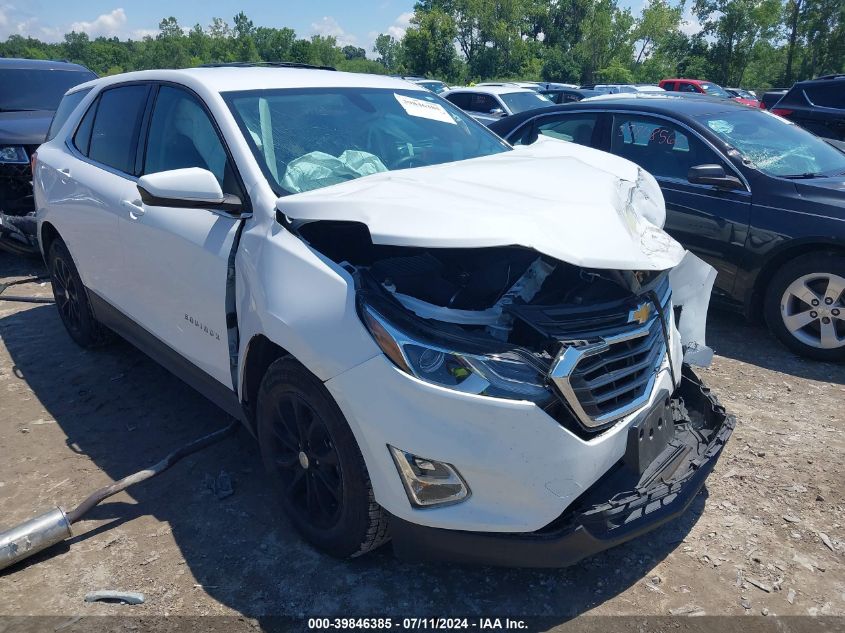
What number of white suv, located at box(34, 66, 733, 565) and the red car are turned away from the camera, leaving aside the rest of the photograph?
0

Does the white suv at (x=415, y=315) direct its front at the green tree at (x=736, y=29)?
no

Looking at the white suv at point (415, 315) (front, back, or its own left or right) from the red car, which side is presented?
left

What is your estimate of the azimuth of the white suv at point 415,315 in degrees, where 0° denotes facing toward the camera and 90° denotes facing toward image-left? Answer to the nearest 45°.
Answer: approximately 315°

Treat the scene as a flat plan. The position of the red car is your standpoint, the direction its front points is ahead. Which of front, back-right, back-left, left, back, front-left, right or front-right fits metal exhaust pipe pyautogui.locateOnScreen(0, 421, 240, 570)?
front-right

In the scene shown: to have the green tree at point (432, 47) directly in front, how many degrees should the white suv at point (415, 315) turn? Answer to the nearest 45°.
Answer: approximately 135° to its left

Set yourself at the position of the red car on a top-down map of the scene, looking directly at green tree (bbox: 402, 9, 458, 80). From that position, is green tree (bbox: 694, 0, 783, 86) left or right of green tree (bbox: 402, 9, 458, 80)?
right

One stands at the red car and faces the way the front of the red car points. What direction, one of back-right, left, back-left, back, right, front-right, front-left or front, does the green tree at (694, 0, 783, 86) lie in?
back-left

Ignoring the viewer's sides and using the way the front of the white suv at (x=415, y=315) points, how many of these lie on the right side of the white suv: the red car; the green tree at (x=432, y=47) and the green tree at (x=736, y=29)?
0
